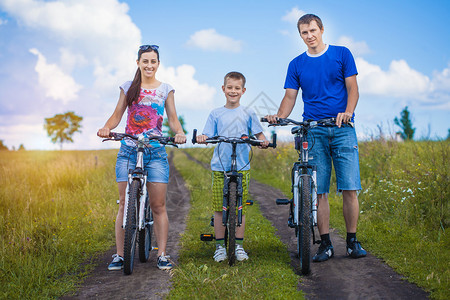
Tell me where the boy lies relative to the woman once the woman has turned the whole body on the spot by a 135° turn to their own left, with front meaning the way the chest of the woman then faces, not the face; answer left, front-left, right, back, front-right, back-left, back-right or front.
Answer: front-right

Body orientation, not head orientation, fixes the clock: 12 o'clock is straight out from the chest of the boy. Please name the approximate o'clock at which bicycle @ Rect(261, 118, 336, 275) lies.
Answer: The bicycle is roughly at 10 o'clock from the boy.

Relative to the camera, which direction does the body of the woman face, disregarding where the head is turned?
toward the camera

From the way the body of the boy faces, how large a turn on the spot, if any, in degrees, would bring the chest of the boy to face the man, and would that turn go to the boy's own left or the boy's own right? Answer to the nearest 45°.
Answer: approximately 90° to the boy's own left

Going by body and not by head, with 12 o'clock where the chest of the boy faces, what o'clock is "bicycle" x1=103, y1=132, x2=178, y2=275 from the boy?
The bicycle is roughly at 2 o'clock from the boy.

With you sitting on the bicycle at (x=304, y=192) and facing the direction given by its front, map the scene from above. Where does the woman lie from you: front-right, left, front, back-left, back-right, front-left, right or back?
right

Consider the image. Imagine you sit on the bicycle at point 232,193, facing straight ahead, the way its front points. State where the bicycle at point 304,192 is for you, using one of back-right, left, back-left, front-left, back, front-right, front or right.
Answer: left

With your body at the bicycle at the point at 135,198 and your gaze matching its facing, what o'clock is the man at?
The man is roughly at 9 o'clock from the bicycle.

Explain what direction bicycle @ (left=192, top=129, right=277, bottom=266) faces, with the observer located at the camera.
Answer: facing the viewer

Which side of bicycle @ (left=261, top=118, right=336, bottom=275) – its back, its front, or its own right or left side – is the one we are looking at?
front

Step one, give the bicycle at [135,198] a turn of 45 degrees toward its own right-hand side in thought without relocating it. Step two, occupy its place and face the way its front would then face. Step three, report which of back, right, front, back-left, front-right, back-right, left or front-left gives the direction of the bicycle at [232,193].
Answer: back-left
